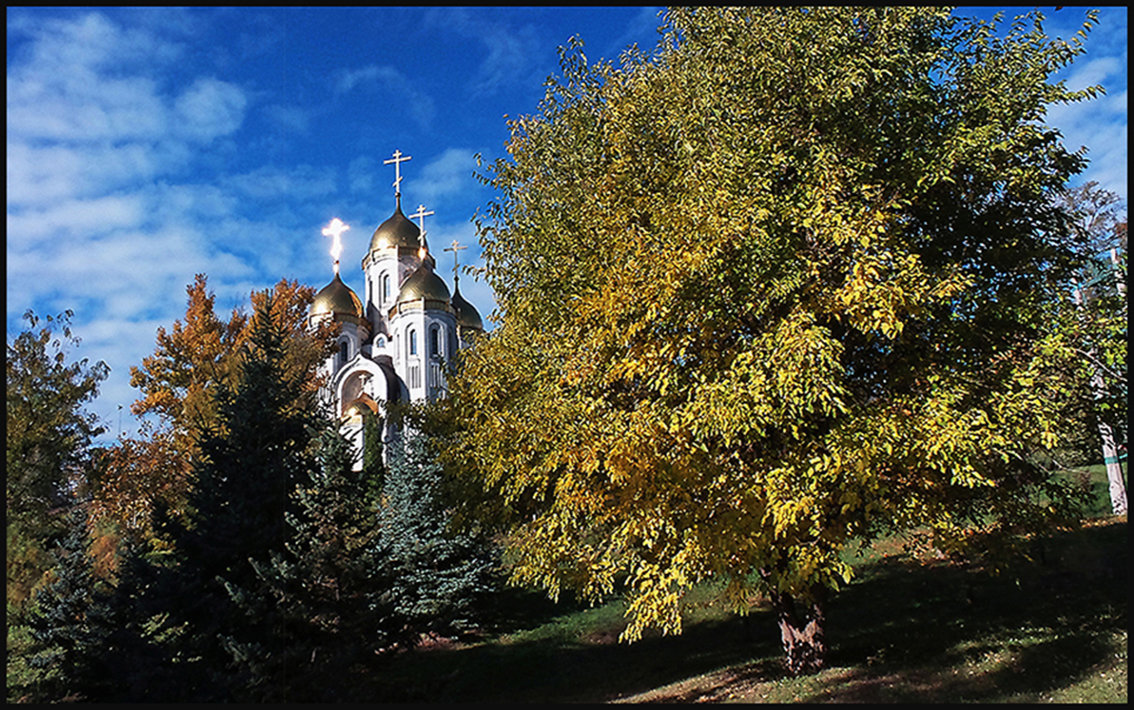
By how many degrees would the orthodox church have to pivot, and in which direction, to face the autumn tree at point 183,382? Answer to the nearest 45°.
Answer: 0° — it already faces it

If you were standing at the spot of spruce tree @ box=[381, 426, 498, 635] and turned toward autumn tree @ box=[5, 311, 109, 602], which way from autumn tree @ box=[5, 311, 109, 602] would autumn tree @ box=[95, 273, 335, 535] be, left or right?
right

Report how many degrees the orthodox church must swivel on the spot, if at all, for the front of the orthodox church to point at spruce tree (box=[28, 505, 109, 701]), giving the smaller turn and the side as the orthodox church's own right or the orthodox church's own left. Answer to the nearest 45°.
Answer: approximately 45° to the orthodox church's own left

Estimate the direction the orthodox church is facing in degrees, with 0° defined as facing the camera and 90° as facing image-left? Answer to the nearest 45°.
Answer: approximately 45°

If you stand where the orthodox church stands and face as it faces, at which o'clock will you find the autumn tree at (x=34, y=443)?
The autumn tree is roughly at 11 o'clock from the orthodox church.

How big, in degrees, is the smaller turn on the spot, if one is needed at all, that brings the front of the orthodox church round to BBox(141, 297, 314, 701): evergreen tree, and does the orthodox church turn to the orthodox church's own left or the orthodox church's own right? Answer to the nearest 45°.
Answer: approximately 45° to the orthodox church's own left
